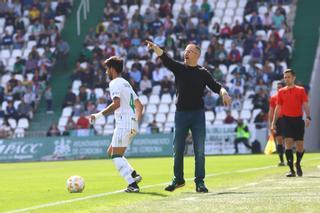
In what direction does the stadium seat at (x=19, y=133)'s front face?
toward the camera

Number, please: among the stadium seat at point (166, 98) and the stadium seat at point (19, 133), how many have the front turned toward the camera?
2

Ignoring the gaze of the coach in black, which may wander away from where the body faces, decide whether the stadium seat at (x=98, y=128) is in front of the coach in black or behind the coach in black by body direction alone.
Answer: behind

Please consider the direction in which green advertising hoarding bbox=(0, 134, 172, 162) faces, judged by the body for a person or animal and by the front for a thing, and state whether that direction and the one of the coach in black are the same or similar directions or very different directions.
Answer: same or similar directions

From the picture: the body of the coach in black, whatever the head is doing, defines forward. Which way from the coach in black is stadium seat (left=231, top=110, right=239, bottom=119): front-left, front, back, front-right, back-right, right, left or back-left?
back

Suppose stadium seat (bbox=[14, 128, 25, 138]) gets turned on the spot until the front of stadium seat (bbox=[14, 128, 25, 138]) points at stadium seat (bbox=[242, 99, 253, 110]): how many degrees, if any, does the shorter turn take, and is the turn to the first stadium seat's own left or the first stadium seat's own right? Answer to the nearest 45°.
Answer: approximately 90° to the first stadium seat's own left

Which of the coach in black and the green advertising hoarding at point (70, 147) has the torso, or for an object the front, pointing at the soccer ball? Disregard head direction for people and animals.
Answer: the green advertising hoarding

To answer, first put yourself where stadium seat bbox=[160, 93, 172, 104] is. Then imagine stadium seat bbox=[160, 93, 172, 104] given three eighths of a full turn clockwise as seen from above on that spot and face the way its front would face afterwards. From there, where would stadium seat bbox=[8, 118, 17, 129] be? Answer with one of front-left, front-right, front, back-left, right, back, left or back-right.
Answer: front-left

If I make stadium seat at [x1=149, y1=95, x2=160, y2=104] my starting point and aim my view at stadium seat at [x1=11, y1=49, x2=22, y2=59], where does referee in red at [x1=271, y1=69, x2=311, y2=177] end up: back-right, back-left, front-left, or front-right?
back-left

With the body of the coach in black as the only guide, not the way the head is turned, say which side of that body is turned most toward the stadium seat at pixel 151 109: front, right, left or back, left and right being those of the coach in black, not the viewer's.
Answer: back

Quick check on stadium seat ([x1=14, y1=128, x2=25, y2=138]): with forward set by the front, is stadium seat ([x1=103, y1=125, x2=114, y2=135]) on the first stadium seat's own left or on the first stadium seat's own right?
on the first stadium seat's own left

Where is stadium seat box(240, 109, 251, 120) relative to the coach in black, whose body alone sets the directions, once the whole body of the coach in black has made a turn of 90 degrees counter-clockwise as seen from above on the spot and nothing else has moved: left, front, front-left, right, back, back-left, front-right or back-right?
left

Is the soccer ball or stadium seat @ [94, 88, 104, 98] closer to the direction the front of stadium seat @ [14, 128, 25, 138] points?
the soccer ball

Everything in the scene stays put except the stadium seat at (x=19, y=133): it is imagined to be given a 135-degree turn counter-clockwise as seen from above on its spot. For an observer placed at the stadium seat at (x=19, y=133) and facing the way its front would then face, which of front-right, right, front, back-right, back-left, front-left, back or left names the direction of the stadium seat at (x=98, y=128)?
front-right

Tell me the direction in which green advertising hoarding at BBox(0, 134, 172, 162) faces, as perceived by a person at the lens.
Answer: facing the viewer

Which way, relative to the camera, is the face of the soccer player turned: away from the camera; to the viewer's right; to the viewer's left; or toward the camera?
to the viewer's left

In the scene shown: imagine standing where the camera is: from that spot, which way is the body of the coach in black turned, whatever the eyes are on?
toward the camera
